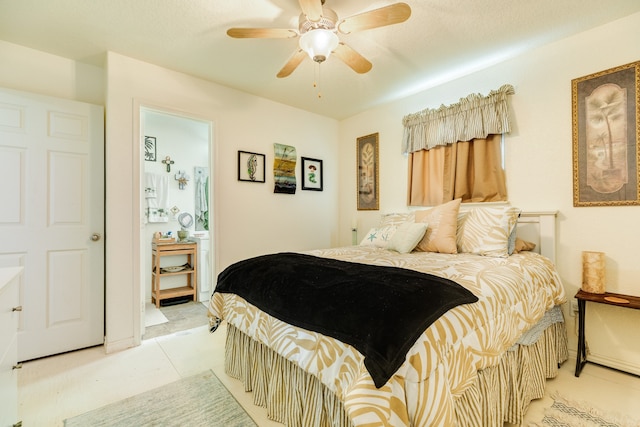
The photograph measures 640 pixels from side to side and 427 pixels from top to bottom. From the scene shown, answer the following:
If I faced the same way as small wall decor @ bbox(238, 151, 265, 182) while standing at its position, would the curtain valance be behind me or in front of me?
in front

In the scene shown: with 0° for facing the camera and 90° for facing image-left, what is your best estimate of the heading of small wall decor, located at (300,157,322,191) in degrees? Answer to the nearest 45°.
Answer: approximately 315°

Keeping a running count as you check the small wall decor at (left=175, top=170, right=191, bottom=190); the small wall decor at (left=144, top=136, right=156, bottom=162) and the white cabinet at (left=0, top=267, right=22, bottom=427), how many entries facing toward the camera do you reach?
2

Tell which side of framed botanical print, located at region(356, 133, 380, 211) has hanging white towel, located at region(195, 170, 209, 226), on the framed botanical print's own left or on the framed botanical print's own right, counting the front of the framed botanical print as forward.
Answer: on the framed botanical print's own right

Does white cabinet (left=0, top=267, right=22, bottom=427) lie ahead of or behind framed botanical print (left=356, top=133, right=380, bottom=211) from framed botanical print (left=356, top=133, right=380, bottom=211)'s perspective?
ahead

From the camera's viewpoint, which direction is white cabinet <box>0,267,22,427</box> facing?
to the viewer's right

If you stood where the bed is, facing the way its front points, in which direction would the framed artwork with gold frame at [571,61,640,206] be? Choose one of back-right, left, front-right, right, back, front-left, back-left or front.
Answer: back

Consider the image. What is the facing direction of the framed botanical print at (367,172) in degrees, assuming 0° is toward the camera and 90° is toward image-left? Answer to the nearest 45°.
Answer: approximately 45°

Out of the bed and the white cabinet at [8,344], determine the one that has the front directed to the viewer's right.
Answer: the white cabinet

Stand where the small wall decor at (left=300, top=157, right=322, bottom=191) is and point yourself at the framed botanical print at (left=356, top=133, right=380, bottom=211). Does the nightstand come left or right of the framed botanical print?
right

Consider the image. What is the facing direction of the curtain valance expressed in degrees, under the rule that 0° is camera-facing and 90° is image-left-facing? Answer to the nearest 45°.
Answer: approximately 45°

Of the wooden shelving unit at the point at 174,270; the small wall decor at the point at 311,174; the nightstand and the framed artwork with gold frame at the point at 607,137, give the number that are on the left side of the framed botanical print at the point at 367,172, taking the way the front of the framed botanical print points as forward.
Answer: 2

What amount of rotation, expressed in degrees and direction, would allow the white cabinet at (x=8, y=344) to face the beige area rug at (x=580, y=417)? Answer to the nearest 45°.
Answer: approximately 45° to its right
